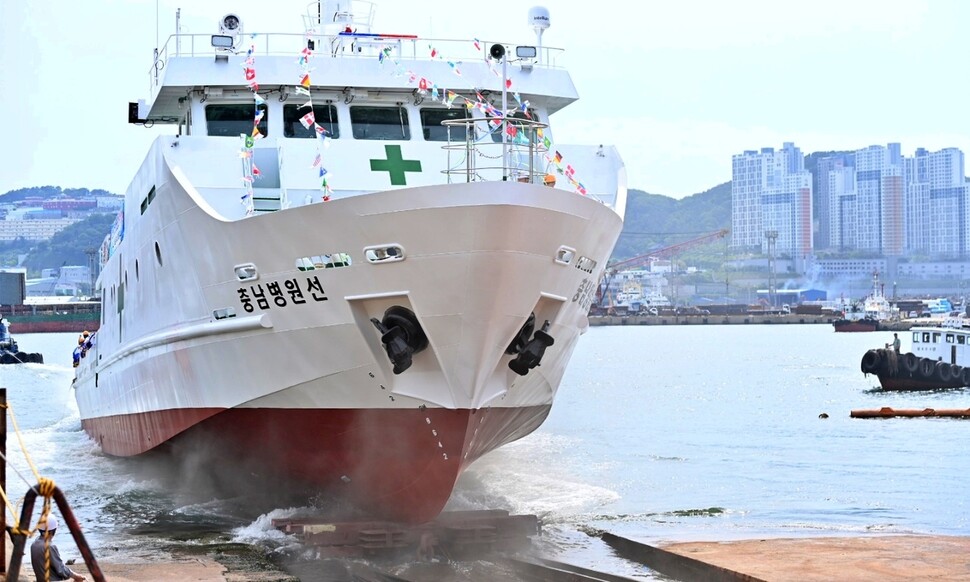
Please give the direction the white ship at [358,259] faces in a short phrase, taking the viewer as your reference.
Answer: facing the viewer and to the right of the viewer
